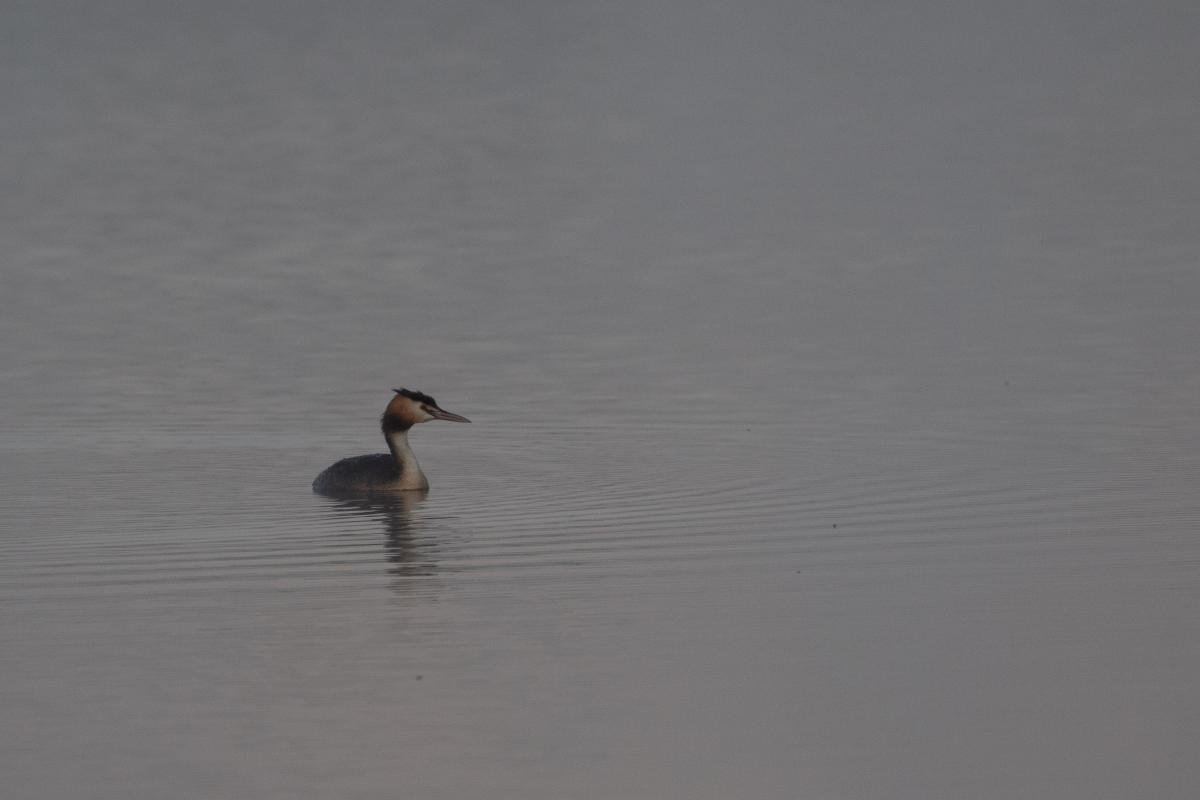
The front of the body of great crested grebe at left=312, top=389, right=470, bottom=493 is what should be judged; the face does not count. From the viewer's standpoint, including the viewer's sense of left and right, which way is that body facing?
facing to the right of the viewer
